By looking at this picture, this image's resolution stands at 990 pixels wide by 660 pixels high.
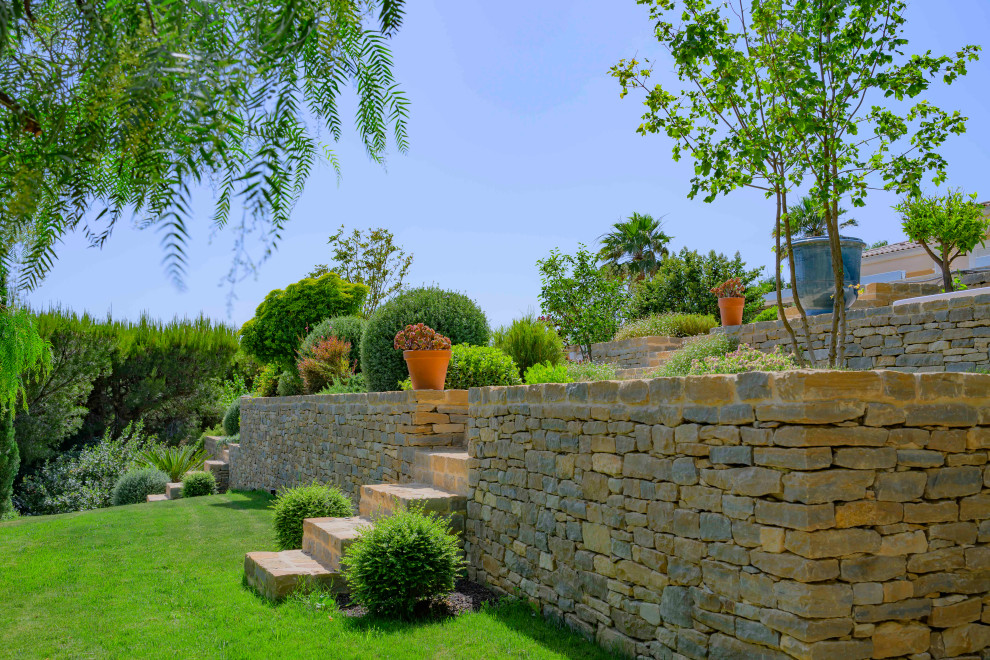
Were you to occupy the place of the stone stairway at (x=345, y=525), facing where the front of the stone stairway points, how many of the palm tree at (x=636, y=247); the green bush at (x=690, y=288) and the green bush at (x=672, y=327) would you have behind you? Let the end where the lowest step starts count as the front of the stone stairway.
3

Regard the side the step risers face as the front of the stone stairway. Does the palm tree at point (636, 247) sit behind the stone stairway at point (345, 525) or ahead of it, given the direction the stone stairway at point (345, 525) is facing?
behind

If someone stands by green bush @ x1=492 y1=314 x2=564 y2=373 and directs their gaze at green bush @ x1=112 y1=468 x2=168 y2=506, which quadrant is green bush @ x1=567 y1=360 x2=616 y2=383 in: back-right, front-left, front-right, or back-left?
back-left

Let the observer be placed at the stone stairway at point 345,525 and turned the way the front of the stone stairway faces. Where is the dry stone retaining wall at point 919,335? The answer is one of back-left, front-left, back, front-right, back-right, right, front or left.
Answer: back-left

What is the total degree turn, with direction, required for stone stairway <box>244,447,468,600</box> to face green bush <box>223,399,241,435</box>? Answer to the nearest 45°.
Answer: approximately 135° to its right

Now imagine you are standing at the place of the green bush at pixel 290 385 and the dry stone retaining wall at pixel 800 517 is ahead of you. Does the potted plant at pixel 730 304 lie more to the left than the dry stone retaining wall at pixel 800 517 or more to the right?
left

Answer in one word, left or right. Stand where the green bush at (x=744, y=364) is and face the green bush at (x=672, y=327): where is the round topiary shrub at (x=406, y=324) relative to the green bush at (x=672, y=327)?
left

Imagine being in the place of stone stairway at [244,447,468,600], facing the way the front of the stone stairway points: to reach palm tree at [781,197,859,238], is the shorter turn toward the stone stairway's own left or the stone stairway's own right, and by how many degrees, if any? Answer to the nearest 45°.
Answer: approximately 180°

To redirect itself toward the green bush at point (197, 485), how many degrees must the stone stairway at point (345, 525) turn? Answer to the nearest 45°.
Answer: approximately 135° to its right

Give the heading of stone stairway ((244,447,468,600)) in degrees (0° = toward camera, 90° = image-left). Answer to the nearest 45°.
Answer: approximately 45°

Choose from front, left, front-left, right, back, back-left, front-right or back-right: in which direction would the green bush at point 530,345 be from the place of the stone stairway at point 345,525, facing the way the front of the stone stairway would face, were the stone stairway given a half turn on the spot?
front

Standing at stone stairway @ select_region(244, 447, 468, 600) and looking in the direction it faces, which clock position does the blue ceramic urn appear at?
The blue ceramic urn is roughly at 7 o'clock from the stone stairway.

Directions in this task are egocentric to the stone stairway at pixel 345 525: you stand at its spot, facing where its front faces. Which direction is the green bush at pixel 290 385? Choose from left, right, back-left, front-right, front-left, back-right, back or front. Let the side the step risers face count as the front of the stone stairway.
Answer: back-right

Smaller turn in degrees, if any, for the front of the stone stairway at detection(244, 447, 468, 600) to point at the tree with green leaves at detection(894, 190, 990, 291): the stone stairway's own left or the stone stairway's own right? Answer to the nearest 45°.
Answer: approximately 135° to the stone stairway's own right

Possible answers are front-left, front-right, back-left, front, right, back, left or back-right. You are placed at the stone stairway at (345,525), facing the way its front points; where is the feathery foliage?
front-left
